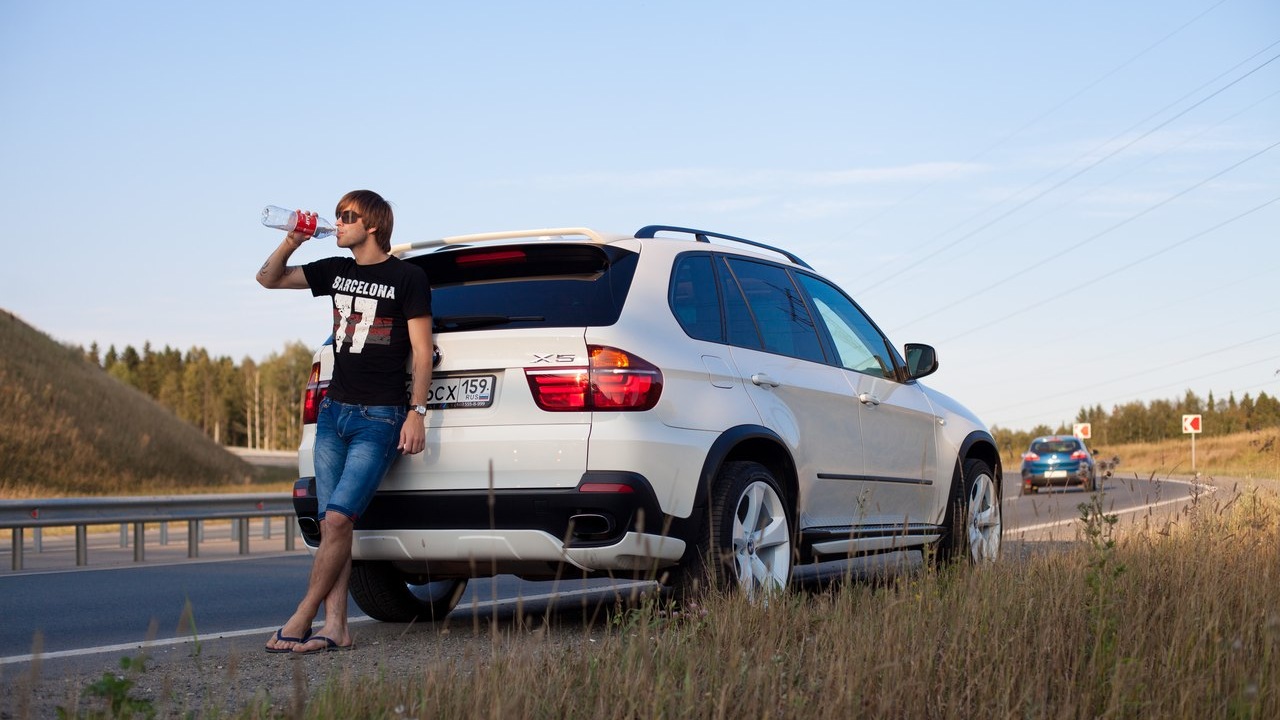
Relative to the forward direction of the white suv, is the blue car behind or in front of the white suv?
in front

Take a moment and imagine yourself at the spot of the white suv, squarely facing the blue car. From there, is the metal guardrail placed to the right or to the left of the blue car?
left

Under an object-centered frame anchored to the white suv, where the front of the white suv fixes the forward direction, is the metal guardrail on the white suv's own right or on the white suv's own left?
on the white suv's own left

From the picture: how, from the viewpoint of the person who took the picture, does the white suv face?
facing away from the viewer and to the right of the viewer
